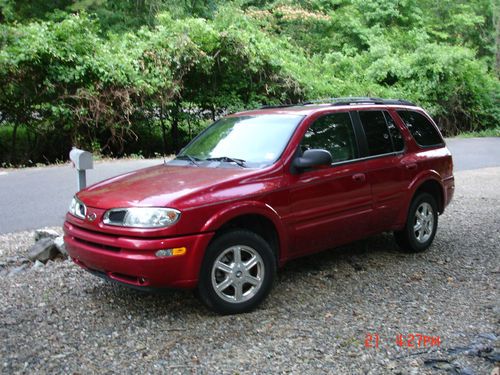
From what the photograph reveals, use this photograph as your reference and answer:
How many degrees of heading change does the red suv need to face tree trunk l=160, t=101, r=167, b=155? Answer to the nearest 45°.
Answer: approximately 135° to its right

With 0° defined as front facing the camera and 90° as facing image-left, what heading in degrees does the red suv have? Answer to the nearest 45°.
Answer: approximately 45°

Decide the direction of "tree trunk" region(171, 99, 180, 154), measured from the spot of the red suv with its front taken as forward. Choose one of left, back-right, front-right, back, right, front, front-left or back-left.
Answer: back-right

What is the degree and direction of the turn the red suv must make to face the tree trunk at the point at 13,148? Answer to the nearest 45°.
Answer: approximately 90° to its right
